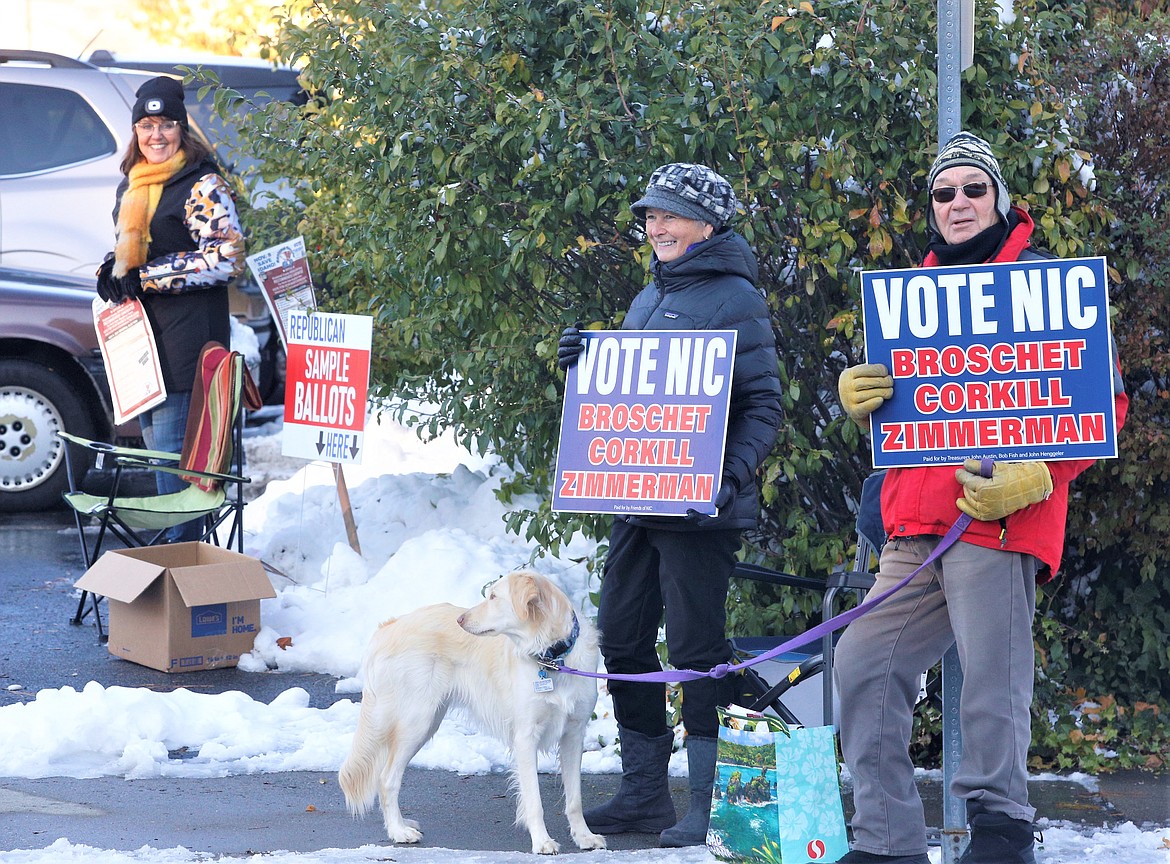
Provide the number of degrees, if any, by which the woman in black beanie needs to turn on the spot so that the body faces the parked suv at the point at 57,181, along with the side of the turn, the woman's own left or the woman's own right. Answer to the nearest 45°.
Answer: approximately 135° to the woman's own right

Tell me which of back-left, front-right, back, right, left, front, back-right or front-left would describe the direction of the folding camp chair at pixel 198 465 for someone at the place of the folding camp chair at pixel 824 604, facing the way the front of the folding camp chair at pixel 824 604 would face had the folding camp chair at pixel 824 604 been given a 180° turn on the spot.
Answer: back-left

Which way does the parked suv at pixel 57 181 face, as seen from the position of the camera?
facing to the left of the viewer

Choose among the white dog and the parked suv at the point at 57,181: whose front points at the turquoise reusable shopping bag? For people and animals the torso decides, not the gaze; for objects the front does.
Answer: the white dog

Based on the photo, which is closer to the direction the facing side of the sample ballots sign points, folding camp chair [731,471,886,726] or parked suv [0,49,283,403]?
the folding camp chair

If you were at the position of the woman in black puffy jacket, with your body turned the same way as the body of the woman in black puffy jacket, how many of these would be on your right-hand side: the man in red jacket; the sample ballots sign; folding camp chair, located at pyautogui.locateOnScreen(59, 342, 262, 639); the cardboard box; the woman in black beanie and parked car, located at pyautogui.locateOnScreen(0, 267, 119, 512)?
5

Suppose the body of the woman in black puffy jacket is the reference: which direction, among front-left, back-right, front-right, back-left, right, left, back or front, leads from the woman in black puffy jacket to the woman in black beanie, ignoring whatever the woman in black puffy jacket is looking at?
right

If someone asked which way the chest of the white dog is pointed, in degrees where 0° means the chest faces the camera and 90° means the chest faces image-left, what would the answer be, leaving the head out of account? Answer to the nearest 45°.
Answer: approximately 315°
